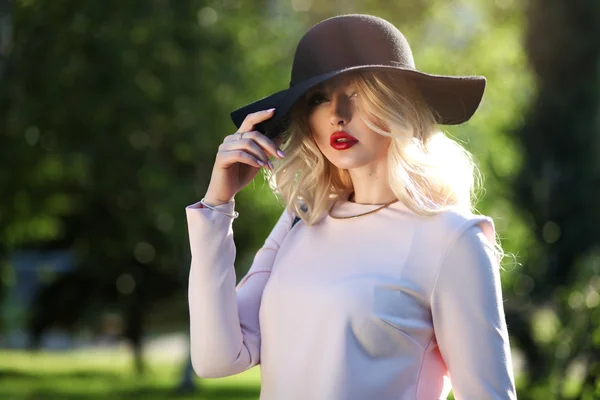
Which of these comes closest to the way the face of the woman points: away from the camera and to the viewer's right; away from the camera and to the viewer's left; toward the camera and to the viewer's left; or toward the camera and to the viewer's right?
toward the camera and to the viewer's left

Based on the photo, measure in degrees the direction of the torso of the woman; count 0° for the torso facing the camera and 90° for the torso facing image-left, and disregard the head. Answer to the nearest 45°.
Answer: approximately 45°
